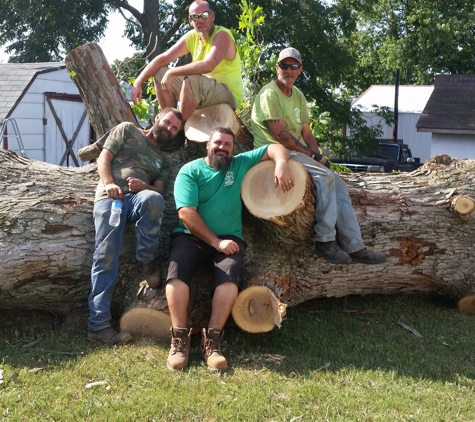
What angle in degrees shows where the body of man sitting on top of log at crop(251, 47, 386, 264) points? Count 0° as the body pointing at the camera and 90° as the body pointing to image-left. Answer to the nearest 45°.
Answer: approximately 315°

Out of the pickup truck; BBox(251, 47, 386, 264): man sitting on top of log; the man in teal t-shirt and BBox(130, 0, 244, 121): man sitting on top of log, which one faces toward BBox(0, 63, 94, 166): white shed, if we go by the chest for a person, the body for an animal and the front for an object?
the pickup truck

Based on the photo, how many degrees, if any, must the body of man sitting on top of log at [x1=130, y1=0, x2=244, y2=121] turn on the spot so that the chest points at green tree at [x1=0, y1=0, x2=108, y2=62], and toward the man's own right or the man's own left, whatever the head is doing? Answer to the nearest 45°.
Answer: approximately 135° to the man's own right

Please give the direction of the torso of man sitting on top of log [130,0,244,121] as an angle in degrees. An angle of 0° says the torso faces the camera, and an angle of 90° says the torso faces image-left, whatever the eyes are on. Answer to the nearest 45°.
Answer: approximately 45°

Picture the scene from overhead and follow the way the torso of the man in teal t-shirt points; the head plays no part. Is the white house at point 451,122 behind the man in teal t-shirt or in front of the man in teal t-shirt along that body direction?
behind

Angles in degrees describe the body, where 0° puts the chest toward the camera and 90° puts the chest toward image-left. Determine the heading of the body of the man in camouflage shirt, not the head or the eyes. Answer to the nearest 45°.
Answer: approximately 315°

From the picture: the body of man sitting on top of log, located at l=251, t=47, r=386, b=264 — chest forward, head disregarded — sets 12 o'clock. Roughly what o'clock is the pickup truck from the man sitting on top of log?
The pickup truck is roughly at 8 o'clock from the man sitting on top of log.
